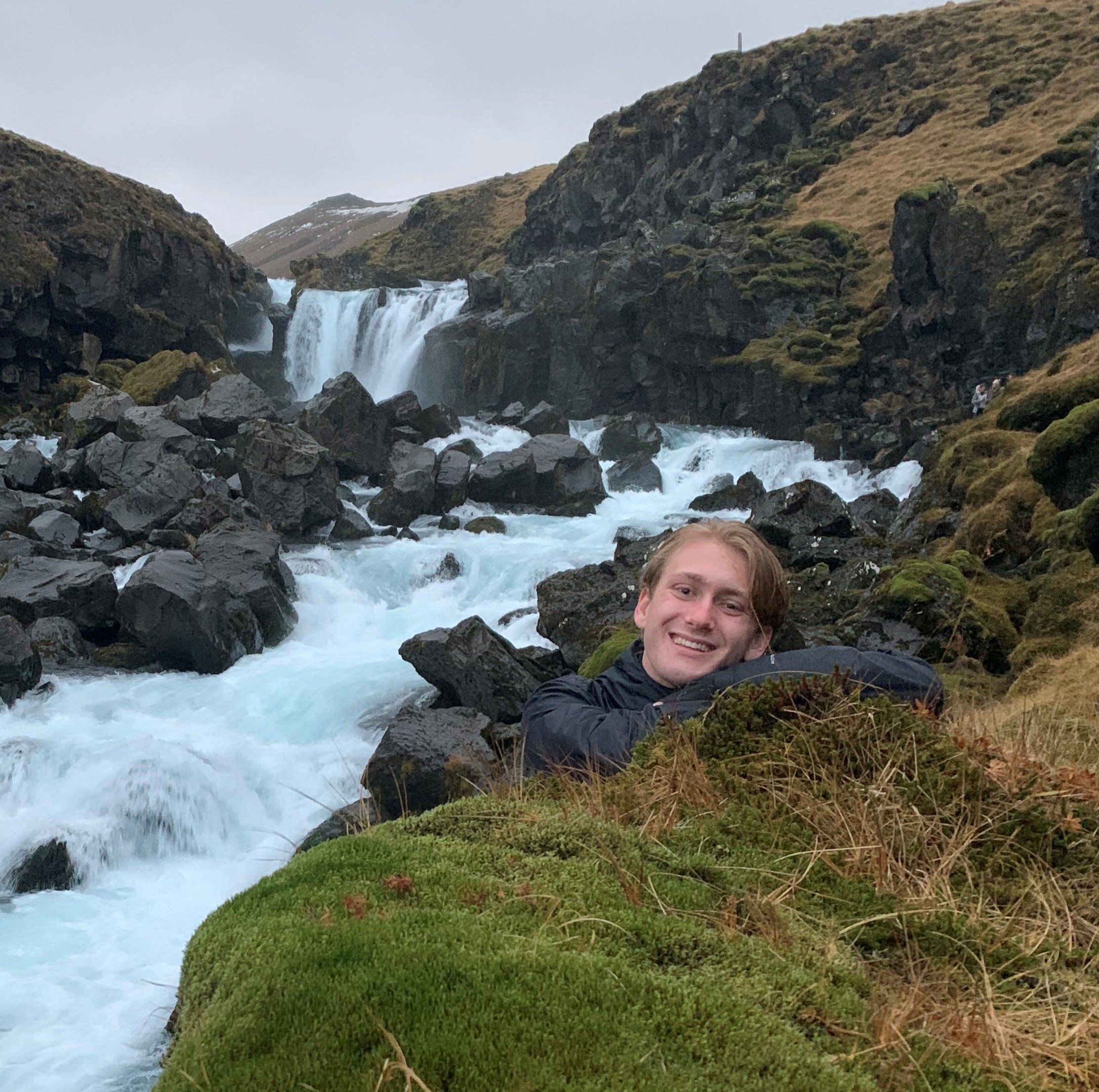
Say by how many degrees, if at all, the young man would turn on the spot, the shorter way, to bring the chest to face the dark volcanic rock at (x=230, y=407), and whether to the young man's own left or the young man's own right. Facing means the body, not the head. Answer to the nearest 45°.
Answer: approximately 135° to the young man's own right

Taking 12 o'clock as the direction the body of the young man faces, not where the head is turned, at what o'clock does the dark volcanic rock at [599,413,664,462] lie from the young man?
The dark volcanic rock is roughly at 6 o'clock from the young man.

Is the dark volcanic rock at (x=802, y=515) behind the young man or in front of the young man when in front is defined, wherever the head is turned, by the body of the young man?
behind

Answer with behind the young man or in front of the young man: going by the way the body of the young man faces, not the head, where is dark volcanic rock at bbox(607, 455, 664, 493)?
behind

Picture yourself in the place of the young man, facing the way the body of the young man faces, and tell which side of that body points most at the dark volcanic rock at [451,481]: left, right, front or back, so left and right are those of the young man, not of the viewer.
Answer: back

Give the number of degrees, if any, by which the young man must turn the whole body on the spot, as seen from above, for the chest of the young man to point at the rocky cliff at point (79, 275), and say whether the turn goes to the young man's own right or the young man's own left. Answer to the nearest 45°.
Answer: approximately 135° to the young man's own right

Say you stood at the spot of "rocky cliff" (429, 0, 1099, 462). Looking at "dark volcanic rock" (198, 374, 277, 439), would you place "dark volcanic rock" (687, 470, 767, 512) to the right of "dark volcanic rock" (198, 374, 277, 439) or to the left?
left

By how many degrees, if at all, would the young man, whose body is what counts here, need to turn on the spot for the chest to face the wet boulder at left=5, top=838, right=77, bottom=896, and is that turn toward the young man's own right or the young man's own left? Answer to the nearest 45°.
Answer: approximately 135° to the young man's own right

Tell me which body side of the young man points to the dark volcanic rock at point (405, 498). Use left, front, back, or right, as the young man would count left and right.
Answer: back
